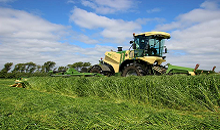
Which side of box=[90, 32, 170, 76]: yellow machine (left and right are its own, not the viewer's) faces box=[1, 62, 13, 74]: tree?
back

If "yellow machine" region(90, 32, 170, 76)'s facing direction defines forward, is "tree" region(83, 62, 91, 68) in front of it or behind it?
behind

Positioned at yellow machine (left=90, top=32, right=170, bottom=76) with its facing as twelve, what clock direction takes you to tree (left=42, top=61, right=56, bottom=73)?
The tree is roughly at 6 o'clock from the yellow machine.

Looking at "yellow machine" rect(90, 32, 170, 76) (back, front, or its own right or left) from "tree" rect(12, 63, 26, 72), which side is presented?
back

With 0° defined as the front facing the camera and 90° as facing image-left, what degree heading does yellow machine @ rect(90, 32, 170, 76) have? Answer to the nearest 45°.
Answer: approximately 315°
